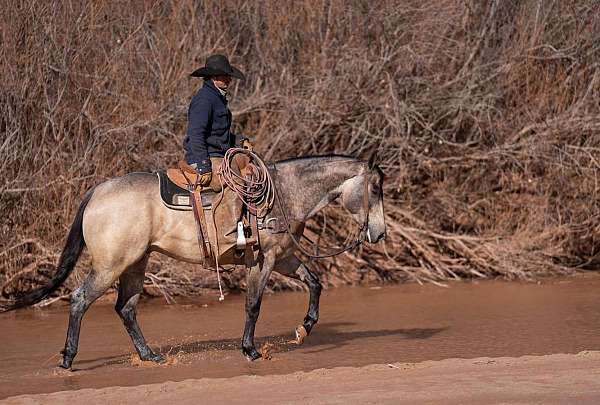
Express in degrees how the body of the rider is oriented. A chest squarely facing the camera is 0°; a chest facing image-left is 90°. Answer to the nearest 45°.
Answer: approximately 270°

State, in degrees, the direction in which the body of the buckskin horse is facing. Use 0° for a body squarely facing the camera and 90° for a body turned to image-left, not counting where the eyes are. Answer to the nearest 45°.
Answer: approximately 270°
